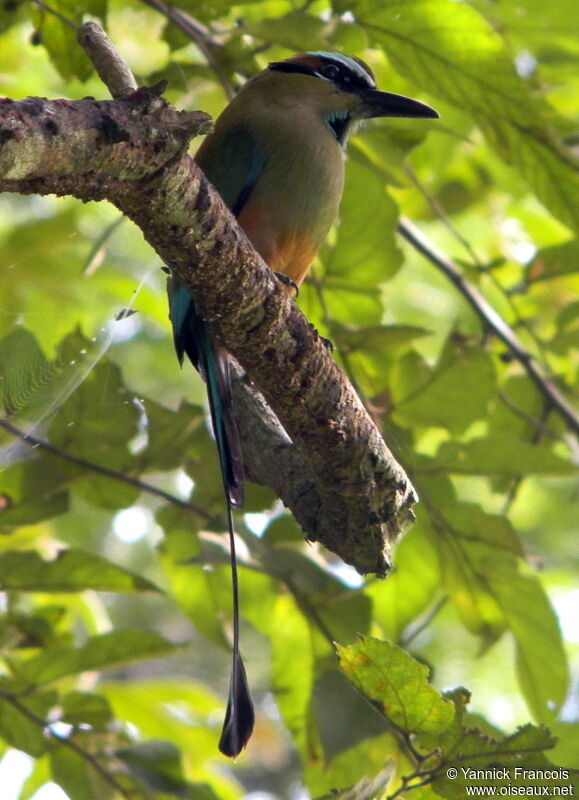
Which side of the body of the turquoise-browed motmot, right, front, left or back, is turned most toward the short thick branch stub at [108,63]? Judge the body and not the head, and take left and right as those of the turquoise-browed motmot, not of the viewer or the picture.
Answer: right

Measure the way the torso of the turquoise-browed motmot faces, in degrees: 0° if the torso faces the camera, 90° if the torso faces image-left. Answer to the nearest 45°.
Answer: approximately 270°
